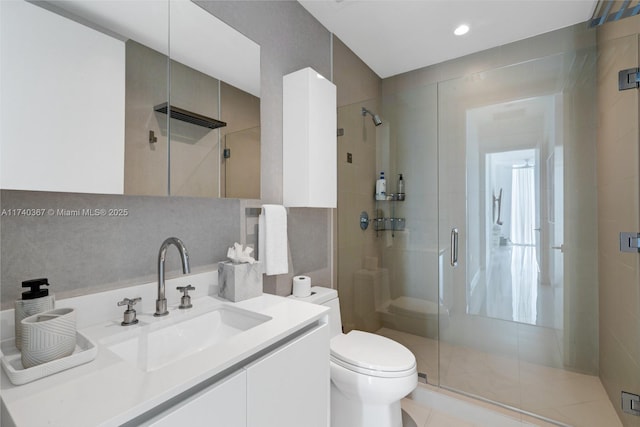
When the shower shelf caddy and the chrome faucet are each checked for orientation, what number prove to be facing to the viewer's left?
0

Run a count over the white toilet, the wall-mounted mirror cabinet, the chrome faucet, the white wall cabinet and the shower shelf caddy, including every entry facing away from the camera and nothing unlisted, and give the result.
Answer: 0

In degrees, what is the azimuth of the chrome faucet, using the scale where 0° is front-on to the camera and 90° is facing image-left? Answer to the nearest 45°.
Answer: approximately 315°

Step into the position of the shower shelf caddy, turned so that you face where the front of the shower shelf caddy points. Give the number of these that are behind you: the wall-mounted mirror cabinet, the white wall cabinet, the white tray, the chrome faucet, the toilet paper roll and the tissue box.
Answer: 0

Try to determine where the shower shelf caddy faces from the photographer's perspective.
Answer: facing the viewer

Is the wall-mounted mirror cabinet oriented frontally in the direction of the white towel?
no

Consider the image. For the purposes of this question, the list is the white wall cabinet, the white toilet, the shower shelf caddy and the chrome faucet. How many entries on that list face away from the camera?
0

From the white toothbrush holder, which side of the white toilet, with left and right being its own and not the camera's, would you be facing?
right

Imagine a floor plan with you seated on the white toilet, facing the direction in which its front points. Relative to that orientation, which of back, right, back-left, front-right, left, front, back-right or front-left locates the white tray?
right

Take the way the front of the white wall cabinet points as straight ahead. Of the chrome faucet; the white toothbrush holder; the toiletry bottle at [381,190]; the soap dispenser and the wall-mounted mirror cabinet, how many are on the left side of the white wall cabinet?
1

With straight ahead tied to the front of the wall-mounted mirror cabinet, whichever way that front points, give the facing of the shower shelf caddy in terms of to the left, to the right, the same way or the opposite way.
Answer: to the right

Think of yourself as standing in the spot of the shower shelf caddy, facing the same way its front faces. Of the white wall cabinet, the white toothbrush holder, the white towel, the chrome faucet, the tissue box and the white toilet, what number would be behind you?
0

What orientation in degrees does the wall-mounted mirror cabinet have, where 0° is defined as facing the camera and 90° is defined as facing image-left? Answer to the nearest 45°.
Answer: approximately 315°

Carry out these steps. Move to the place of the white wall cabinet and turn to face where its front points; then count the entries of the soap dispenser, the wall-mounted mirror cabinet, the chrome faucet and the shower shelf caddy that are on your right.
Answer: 3

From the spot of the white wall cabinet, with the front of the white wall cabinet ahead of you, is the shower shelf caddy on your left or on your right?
on your left

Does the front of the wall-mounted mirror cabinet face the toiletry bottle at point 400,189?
no

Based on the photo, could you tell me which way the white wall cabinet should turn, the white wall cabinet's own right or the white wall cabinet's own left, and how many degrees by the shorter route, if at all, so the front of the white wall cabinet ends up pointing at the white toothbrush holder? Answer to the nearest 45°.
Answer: approximately 90° to the white wall cabinet's own right

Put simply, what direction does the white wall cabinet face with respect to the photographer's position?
facing the viewer and to the right of the viewer

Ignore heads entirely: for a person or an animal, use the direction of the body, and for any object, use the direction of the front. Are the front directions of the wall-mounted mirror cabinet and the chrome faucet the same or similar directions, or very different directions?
same or similar directions
